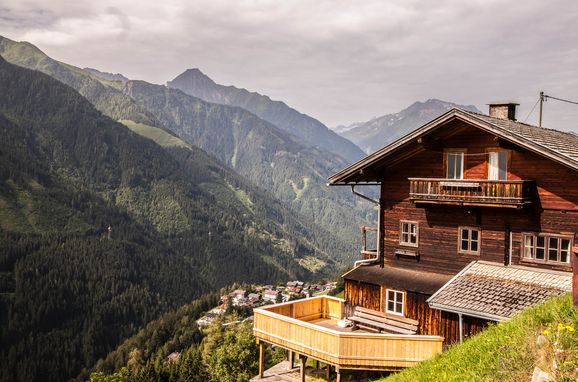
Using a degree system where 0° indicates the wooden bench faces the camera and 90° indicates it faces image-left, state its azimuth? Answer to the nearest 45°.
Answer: approximately 45°
